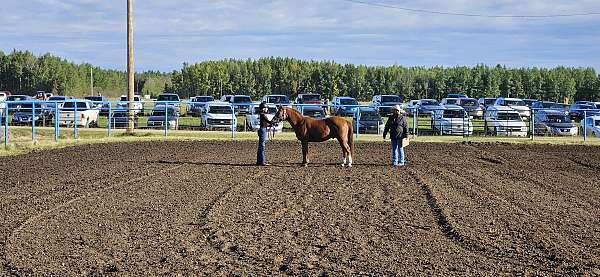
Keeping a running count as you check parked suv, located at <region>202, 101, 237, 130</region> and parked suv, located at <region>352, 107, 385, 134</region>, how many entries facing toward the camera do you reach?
2

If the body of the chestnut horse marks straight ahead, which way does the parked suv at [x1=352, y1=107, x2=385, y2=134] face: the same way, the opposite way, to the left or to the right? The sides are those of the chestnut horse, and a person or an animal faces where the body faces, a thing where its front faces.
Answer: to the left

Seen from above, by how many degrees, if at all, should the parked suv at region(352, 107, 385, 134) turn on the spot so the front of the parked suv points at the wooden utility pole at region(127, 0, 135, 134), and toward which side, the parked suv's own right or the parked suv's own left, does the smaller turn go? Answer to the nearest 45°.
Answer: approximately 90° to the parked suv's own right

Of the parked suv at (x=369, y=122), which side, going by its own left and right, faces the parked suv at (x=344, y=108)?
back

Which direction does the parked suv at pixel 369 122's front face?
toward the camera

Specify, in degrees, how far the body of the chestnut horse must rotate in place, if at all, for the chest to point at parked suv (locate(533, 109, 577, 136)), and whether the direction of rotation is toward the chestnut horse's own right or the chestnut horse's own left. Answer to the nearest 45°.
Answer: approximately 135° to the chestnut horse's own right

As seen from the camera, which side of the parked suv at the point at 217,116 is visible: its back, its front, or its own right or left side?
front

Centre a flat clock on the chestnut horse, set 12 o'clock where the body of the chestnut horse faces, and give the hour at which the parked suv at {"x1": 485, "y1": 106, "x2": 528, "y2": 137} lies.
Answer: The parked suv is roughly at 4 o'clock from the chestnut horse.

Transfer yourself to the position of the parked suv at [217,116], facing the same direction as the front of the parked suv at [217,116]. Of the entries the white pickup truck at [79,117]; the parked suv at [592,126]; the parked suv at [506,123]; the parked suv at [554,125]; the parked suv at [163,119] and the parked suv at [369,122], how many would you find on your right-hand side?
2

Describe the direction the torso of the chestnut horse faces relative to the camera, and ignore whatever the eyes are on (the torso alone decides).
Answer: to the viewer's left

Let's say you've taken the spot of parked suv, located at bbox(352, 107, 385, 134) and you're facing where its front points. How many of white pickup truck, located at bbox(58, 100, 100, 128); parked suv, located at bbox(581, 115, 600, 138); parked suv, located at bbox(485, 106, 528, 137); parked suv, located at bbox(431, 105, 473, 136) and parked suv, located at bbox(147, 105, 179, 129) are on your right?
2

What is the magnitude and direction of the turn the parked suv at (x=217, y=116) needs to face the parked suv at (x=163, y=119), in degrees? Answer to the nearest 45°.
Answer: approximately 90° to its right

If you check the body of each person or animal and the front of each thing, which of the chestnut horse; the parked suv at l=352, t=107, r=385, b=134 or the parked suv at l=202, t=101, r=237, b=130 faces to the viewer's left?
the chestnut horse

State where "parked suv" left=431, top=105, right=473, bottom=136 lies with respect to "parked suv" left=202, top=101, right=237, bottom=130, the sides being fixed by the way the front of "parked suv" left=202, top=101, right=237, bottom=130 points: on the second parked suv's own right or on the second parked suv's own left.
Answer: on the second parked suv's own left

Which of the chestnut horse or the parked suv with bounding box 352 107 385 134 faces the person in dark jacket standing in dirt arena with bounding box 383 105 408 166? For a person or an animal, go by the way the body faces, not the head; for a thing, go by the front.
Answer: the parked suv

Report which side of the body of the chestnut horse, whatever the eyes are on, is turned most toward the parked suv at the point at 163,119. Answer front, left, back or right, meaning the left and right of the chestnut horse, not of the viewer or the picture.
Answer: right
